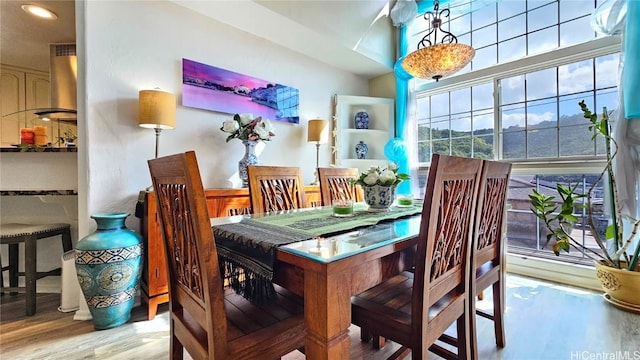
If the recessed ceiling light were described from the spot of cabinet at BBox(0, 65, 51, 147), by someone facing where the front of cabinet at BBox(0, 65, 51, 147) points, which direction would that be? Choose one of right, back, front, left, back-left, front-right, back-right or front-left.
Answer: front-right

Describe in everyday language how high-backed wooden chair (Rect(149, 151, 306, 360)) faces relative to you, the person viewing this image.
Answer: facing away from the viewer and to the right of the viewer

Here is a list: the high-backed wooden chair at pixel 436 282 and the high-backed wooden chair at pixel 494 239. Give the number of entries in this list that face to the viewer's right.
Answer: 0

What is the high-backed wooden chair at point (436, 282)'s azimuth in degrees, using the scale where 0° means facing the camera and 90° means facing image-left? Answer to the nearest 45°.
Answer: approximately 135°

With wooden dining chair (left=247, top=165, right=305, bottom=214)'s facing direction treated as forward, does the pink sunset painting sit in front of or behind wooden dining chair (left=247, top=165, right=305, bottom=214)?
behind

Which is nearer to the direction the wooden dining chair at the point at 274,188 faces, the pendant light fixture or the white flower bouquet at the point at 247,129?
the pendant light fixture

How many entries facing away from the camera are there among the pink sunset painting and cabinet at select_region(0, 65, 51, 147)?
0

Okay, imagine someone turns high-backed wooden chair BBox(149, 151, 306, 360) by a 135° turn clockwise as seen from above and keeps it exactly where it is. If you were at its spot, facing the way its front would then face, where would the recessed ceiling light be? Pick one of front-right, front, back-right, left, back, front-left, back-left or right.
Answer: back-right

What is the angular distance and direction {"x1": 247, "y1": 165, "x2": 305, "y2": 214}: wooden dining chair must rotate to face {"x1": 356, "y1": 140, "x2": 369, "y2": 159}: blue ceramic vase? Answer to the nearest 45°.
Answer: approximately 90° to its left

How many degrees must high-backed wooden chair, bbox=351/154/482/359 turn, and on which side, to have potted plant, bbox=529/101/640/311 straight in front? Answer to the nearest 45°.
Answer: approximately 90° to its right

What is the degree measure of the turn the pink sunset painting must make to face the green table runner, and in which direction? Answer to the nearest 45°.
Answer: approximately 45° to its right

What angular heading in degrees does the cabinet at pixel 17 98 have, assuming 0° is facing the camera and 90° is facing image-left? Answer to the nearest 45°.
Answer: approximately 315°

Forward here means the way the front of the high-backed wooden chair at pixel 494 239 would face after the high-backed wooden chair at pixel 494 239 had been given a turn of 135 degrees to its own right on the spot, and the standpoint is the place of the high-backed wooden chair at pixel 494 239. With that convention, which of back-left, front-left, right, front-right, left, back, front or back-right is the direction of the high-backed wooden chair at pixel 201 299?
back-right

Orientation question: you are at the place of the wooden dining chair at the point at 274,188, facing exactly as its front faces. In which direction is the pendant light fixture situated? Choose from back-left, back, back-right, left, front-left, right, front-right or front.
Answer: front-left

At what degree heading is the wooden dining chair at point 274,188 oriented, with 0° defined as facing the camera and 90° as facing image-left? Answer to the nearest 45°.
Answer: approximately 315°

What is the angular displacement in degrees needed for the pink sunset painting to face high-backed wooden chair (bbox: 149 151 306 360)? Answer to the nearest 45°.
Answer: approximately 45° to its right
